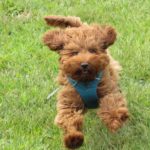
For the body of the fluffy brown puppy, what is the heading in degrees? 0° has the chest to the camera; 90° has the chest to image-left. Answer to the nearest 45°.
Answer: approximately 0°
